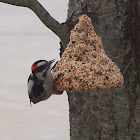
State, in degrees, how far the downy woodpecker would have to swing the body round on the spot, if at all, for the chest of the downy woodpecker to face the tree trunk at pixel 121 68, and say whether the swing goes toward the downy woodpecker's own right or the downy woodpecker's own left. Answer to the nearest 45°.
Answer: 0° — it already faces it

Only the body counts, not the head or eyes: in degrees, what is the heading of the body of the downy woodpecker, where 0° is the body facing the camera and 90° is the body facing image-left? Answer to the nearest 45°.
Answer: approximately 270°
